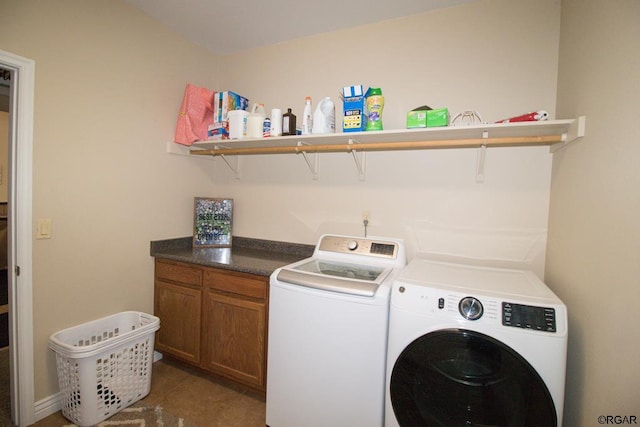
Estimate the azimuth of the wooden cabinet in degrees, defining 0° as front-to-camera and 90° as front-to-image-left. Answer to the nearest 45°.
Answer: approximately 45°

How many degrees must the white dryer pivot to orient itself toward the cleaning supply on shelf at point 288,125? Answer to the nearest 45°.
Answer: approximately 90° to its right

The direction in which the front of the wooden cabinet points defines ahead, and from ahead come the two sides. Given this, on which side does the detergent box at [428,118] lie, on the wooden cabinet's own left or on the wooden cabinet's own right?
on the wooden cabinet's own left

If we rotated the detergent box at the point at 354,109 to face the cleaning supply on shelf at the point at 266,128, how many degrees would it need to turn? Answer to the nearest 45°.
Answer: approximately 90° to its right

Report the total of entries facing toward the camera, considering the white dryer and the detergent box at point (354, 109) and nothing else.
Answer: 2

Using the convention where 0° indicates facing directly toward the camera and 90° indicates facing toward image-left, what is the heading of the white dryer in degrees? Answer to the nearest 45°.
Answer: approximately 0°

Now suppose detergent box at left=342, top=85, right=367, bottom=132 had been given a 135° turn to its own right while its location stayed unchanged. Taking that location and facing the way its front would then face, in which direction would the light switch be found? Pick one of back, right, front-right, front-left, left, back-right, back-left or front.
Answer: front-left

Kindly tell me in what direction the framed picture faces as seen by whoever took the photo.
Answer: facing the viewer

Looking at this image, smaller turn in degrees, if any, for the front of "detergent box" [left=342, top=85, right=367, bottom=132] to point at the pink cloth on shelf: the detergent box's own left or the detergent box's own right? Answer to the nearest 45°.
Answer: approximately 90° to the detergent box's own right

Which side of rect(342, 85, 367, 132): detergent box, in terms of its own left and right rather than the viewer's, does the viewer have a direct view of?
front

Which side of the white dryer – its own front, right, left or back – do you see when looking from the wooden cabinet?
right

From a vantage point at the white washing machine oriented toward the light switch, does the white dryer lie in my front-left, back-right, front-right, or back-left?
back-left
